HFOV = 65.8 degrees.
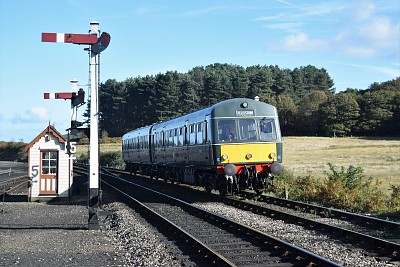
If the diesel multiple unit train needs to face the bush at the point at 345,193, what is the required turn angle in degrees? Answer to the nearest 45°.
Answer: approximately 45° to its left

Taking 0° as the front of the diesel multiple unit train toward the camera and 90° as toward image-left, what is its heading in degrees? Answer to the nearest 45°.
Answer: approximately 315°

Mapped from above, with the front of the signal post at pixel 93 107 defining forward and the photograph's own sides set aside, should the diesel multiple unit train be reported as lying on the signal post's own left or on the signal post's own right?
on the signal post's own left

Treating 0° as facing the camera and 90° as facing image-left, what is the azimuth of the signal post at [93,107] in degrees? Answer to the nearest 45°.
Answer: approximately 0°

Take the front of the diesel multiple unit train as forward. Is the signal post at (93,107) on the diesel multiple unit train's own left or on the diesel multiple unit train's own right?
on the diesel multiple unit train's own right
